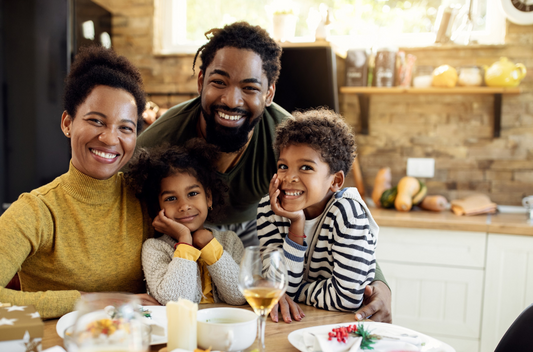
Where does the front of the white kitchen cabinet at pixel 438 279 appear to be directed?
toward the camera

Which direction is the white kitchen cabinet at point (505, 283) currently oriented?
toward the camera

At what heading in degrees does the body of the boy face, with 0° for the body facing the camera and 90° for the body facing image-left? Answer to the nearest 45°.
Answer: approximately 45°

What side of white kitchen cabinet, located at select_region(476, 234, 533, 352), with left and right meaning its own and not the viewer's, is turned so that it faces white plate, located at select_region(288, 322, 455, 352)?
front

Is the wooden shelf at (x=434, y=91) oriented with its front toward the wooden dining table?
yes

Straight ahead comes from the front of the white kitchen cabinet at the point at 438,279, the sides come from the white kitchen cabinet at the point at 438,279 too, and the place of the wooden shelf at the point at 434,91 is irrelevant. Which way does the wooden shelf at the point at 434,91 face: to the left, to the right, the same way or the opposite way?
the same way

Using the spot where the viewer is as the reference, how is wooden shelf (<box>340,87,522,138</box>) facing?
facing the viewer

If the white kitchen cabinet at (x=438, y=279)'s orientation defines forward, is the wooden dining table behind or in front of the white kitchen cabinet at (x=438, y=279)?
in front

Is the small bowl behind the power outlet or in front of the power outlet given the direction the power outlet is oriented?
in front
